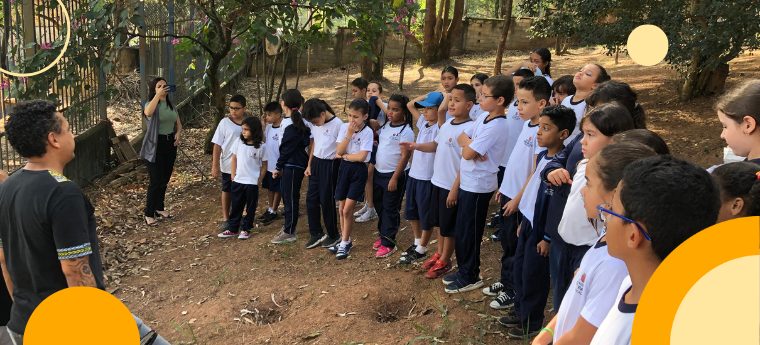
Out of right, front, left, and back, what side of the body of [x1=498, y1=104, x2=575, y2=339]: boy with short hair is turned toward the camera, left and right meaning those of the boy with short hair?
left

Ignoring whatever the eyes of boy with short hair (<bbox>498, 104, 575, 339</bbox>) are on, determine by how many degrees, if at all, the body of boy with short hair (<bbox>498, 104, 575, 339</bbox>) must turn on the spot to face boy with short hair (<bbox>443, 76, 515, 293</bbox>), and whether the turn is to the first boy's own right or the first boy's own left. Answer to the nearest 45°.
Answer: approximately 45° to the first boy's own right

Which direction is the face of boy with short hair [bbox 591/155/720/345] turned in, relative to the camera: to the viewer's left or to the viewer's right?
to the viewer's left

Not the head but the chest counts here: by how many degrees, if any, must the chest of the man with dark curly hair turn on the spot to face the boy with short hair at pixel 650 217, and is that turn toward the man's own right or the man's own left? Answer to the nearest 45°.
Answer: approximately 90° to the man's own right

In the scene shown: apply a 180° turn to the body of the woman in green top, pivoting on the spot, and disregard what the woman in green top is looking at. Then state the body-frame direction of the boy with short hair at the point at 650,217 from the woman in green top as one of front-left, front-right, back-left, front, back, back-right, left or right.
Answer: back-left

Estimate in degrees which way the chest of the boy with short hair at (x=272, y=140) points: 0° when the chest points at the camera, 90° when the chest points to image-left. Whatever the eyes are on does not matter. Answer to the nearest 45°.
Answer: approximately 45°

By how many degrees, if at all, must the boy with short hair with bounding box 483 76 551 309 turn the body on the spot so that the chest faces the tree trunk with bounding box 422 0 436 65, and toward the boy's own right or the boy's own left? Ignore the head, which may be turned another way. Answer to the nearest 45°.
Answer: approximately 135° to the boy's own right

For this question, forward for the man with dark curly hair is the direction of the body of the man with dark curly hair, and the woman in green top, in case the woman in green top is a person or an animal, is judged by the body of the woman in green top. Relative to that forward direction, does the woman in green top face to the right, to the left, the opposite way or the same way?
to the right

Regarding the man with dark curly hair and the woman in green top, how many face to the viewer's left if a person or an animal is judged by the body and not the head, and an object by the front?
0

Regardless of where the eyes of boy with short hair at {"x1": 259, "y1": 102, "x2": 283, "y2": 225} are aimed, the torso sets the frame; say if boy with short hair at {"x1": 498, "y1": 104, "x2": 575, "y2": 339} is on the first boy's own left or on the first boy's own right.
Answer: on the first boy's own left

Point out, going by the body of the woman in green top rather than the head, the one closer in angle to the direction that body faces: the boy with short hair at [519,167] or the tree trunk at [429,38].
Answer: the boy with short hair

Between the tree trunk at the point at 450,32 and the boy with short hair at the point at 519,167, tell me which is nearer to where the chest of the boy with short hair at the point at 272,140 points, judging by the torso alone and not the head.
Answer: the boy with short hair

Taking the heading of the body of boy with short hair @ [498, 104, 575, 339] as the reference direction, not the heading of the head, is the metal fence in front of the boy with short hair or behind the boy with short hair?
in front
